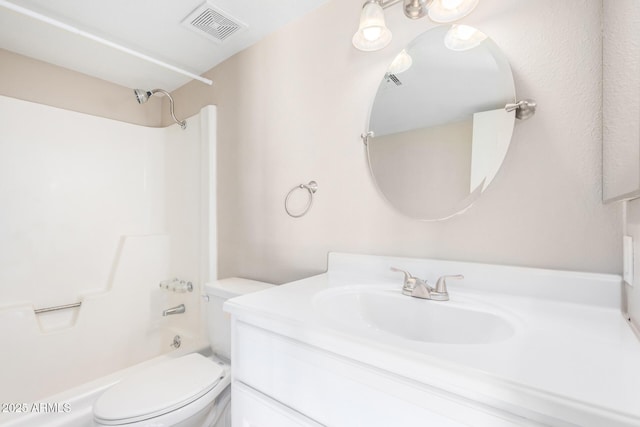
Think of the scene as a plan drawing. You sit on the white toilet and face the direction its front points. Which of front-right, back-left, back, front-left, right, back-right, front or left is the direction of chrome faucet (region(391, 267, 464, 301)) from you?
left

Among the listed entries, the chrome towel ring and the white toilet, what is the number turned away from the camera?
0

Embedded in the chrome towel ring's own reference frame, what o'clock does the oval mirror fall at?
The oval mirror is roughly at 9 o'clock from the chrome towel ring.

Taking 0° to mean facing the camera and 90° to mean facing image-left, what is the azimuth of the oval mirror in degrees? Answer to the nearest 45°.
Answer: approximately 45°

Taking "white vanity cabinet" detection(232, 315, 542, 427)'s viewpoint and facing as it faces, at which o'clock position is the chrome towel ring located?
The chrome towel ring is roughly at 4 o'clock from the white vanity cabinet.

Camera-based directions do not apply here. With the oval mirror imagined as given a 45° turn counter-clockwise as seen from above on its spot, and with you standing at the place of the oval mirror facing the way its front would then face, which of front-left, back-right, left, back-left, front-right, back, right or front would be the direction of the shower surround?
right

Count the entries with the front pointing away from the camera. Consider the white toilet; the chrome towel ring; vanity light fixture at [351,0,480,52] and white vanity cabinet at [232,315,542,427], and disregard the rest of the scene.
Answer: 0

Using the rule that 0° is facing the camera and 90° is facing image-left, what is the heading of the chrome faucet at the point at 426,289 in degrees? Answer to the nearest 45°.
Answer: approximately 45°

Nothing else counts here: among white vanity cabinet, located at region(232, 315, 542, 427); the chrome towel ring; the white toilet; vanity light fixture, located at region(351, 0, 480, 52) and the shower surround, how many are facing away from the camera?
0

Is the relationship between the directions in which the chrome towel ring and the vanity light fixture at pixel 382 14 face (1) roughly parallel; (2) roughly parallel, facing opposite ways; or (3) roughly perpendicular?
roughly parallel

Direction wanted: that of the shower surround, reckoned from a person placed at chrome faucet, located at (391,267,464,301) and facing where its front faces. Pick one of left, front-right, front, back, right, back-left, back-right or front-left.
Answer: front-right

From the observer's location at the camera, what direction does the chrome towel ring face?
facing the viewer and to the left of the viewer

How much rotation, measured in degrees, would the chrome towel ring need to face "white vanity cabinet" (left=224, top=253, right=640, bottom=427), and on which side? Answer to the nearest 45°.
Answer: approximately 45° to its left

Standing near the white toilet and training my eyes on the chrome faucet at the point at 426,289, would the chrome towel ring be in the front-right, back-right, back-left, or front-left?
front-left

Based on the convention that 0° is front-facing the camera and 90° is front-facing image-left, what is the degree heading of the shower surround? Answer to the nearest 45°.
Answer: approximately 315°
